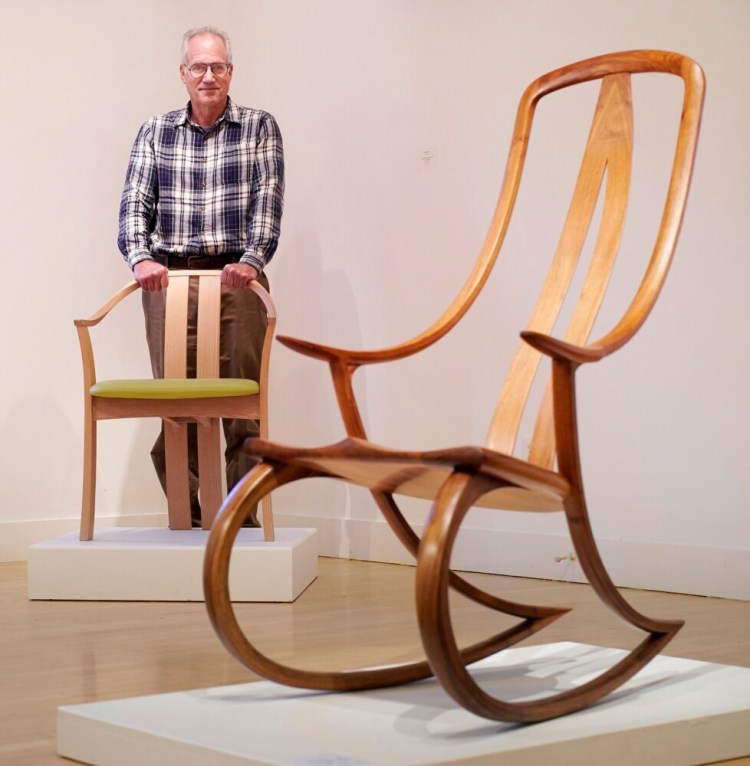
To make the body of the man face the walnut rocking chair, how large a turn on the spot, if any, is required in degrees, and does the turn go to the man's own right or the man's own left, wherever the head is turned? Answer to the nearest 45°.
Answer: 0° — they already face it

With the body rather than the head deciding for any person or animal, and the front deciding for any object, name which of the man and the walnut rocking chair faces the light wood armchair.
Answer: the man

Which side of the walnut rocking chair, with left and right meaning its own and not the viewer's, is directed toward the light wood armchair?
right

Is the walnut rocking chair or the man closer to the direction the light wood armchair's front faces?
the walnut rocking chair

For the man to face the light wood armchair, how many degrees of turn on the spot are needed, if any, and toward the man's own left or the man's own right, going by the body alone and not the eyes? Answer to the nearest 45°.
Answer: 0° — they already face it

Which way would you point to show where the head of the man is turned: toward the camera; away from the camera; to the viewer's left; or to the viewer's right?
toward the camera

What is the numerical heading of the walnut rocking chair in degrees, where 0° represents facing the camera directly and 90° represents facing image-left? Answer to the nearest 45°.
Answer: approximately 45°

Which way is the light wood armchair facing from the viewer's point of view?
toward the camera

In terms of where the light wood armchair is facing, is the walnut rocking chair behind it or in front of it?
in front

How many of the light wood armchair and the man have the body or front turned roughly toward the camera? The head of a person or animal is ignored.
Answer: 2

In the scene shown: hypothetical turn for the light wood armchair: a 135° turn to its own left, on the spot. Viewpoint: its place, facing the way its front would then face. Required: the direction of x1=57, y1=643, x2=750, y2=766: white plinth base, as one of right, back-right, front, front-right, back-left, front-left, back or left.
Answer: back-right

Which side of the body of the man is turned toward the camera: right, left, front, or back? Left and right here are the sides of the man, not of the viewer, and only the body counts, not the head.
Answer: front

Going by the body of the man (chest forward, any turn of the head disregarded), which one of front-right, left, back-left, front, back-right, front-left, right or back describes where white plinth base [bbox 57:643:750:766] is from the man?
front

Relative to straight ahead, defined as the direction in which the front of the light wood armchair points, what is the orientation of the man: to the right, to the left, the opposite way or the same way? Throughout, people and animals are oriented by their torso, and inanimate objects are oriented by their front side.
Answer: the same way
